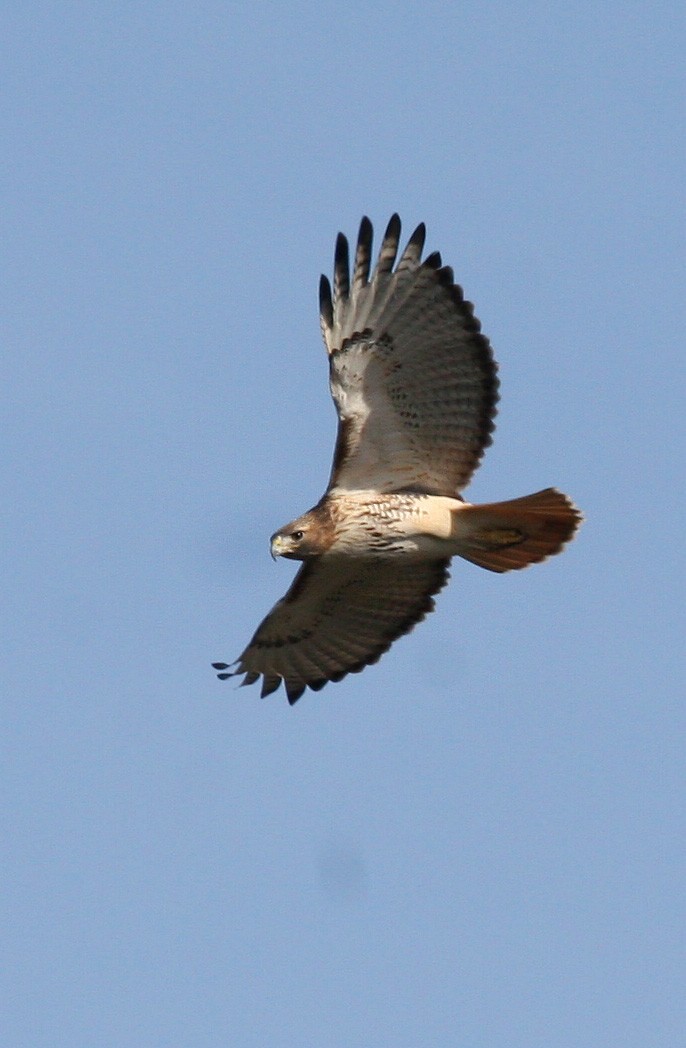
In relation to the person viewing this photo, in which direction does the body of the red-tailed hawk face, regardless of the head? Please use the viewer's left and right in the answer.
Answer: facing to the left of the viewer
